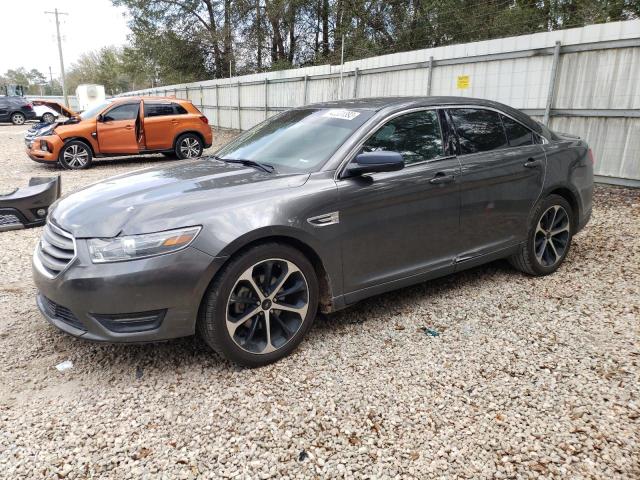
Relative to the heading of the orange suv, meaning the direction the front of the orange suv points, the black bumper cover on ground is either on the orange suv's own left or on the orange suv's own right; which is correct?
on the orange suv's own left

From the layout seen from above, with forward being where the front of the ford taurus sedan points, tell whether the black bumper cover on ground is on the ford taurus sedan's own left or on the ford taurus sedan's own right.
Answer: on the ford taurus sedan's own right

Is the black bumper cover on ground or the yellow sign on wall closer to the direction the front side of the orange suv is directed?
the black bumper cover on ground

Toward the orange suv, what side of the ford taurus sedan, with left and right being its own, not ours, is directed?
right

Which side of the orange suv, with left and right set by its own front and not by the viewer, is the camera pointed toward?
left

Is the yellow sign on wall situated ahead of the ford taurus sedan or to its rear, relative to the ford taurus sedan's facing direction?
to the rear

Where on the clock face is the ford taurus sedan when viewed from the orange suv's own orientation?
The ford taurus sedan is roughly at 9 o'clock from the orange suv.

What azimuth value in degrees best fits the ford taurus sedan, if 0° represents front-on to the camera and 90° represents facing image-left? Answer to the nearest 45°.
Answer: approximately 45°
